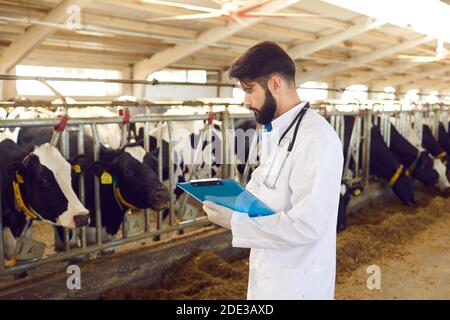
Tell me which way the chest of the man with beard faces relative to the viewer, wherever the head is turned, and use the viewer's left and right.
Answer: facing to the left of the viewer

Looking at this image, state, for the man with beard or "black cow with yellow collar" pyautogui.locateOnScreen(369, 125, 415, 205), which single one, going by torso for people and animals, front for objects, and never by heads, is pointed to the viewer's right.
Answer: the black cow with yellow collar

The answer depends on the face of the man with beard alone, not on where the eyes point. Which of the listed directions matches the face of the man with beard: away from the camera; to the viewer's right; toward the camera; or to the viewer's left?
to the viewer's left

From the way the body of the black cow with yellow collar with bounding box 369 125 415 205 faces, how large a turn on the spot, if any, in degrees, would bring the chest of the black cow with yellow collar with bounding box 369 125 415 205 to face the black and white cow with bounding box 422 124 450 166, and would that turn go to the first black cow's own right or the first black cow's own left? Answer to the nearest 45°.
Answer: approximately 90° to the first black cow's own left

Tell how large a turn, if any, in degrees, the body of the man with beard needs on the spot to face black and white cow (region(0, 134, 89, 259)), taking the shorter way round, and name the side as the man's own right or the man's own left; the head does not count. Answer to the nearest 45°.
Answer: approximately 45° to the man's own right

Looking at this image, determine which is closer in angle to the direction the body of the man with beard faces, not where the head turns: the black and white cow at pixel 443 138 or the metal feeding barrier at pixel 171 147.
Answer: the metal feeding barrier
